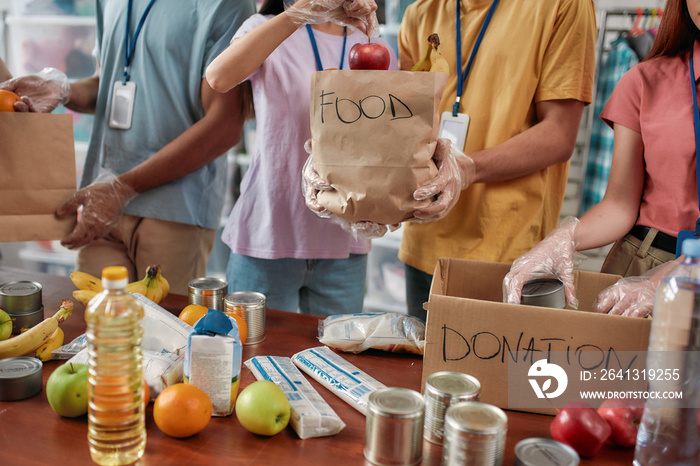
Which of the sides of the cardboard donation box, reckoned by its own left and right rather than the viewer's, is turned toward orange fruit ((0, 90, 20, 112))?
right

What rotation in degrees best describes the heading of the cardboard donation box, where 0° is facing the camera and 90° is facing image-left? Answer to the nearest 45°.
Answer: approximately 0°

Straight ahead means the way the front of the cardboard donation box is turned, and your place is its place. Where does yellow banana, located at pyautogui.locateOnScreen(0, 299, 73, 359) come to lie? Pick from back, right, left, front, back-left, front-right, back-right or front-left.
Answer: right

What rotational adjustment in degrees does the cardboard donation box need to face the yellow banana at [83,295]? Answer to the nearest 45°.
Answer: approximately 90° to its right

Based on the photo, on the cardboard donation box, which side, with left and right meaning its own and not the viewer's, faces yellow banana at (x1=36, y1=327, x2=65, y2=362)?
right

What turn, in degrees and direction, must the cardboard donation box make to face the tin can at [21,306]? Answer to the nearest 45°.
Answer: approximately 90° to its right
